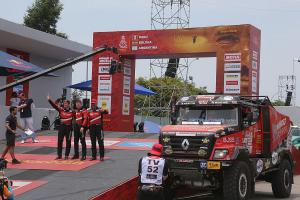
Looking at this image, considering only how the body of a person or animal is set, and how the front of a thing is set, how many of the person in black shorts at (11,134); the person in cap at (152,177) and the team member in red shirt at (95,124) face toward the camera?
1

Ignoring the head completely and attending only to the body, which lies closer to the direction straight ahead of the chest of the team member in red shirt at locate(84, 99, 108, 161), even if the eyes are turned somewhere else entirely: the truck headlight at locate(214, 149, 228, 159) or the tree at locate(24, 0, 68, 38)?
the truck headlight

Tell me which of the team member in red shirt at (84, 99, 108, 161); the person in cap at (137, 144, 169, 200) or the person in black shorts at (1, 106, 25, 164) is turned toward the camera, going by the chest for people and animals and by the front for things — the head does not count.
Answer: the team member in red shirt

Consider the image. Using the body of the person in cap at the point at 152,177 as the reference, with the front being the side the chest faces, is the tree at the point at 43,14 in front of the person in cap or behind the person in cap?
in front

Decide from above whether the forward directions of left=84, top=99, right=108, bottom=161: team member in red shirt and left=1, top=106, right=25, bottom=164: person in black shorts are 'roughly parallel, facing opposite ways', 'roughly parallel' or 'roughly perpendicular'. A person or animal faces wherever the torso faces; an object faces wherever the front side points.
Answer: roughly perpendicular

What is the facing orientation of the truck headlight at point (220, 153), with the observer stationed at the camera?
facing the viewer and to the left of the viewer

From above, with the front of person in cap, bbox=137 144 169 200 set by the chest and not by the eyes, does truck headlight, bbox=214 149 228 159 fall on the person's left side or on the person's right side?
on the person's right side

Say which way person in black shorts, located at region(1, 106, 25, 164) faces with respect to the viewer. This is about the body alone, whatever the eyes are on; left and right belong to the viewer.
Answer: facing to the right of the viewer

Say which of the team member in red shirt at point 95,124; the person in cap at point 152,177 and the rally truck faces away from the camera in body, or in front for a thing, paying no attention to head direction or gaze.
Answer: the person in cap

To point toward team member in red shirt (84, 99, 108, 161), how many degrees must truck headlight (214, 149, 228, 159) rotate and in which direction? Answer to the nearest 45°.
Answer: approximately 90° to its right

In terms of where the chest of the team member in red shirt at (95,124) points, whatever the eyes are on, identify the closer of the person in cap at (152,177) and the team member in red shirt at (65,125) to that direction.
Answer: the person in cap

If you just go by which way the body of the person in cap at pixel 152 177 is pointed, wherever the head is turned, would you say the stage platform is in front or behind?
in front

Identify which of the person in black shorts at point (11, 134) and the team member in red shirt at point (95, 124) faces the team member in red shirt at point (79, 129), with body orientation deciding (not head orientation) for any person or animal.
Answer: the person in black shorts

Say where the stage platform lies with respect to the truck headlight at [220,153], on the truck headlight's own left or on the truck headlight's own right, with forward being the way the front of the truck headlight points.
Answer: on the truck headlight's own right

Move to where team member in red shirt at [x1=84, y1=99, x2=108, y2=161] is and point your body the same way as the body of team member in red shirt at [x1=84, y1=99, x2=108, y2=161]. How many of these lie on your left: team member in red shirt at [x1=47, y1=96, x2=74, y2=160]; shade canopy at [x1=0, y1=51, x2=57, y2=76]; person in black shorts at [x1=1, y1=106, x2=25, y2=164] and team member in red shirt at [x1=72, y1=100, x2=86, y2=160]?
0

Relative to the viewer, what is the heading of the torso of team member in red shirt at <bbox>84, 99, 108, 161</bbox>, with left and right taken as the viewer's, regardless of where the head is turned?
facing the viewer

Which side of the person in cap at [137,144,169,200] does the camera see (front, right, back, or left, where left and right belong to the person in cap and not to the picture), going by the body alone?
back
